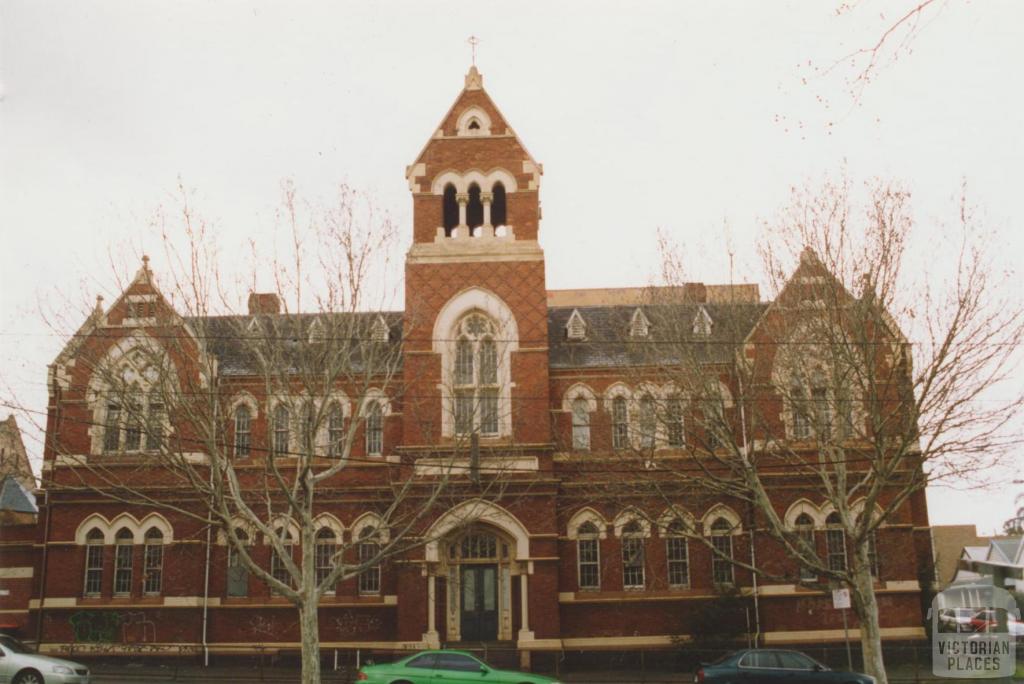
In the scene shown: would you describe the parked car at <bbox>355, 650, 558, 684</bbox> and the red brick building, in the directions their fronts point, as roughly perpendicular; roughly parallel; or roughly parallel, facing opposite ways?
roughly perpendicular

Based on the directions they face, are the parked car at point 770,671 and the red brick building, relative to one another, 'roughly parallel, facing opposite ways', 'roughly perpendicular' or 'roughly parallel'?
roughly perpendicular

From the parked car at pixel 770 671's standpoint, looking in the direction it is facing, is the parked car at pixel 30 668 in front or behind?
behind

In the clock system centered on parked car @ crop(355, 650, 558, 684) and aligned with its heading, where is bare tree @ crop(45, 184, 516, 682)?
The bare tree is roughly at 8 o'clock from the parked car.

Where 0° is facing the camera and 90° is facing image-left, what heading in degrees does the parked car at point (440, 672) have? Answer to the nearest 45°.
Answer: approximately 270°

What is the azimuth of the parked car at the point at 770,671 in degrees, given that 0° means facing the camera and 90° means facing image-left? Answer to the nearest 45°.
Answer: approximately 270°

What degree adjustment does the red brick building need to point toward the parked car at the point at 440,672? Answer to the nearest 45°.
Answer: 0° — it already faces it

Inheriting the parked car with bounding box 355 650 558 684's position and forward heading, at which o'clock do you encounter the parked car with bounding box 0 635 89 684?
the parked car with bounding box 0 635 89 684 is roughly at 6 o'clock from the parked car with bounding box 355 650 558 684.

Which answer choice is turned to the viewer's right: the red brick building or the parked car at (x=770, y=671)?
the parked car

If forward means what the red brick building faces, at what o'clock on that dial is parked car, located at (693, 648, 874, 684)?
The parked car is roughly at 11 o'clock from the red brick building.

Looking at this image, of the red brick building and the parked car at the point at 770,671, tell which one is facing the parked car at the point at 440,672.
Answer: the red brick building

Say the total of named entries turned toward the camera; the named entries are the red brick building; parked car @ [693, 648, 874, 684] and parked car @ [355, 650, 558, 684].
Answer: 1
